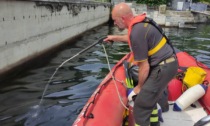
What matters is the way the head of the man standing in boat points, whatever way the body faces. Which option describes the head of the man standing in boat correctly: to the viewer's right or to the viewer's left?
to the viewer's left

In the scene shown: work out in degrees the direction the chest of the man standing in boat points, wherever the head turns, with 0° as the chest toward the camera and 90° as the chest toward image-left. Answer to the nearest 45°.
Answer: approximately 90°
